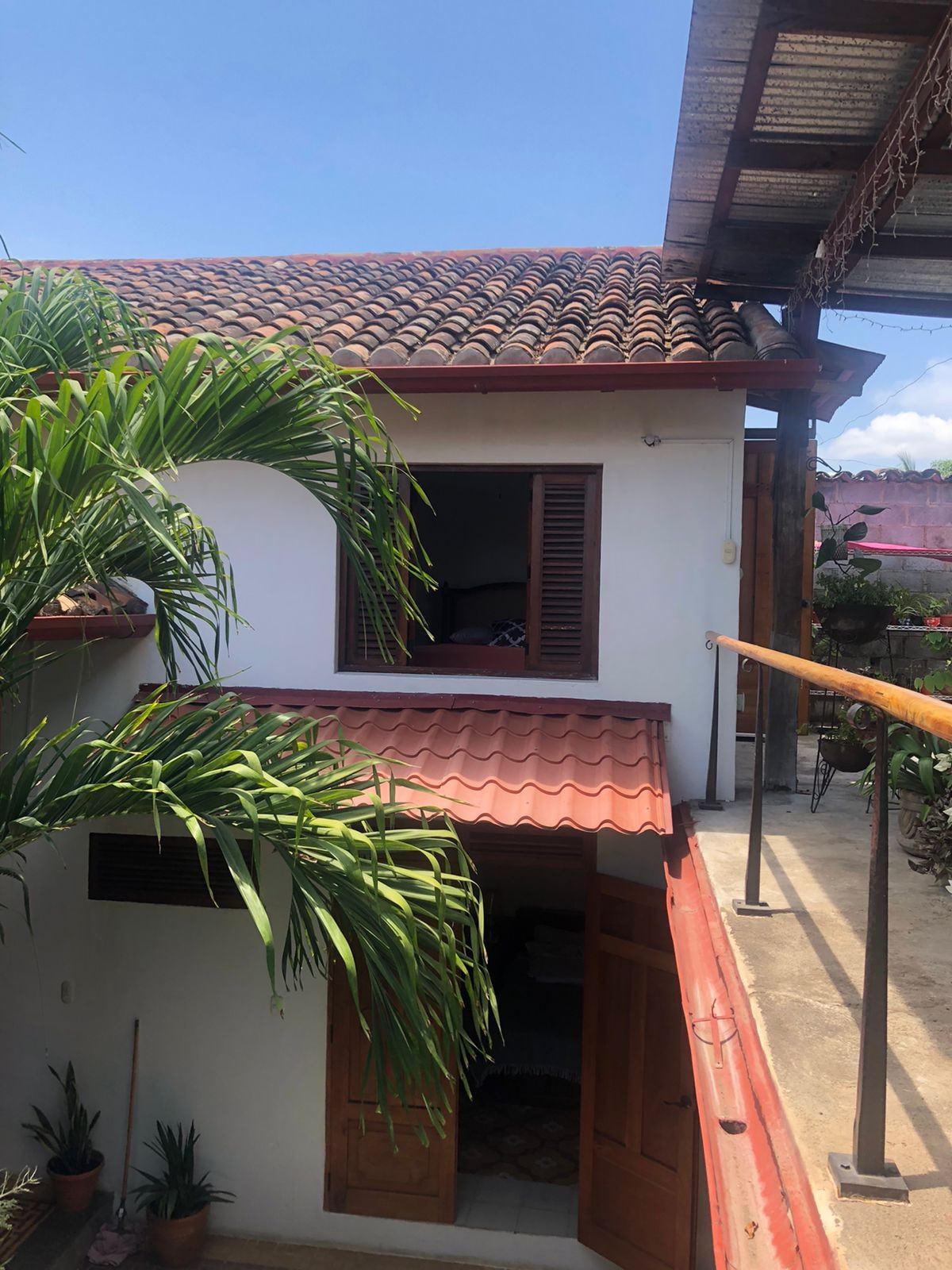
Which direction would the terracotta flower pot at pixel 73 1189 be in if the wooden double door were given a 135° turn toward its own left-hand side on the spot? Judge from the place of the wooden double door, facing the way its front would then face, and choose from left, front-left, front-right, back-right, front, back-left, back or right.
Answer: back-left

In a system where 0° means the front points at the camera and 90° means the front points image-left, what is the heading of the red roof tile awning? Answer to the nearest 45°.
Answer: approximately 0°

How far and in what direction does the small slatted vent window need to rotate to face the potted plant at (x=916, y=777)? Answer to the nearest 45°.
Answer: approximately 45° to its left

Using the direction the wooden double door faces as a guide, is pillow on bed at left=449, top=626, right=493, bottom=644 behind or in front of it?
behind

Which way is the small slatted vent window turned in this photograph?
toward the camera

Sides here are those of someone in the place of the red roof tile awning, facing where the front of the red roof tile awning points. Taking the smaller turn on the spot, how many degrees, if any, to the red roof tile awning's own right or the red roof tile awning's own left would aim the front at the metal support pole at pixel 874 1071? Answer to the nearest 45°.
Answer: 0° — it already faces it

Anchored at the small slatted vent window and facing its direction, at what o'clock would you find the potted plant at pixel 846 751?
The potted plant is roughly at 10 o'clock from the small slatted vent window.

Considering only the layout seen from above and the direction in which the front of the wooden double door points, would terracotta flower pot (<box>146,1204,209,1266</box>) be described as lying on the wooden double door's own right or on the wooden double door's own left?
on the wooden double door's own right

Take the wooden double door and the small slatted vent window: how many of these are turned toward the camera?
2

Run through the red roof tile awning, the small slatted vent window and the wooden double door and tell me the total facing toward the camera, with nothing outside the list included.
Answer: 3

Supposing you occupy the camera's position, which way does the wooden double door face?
facing the viewer
